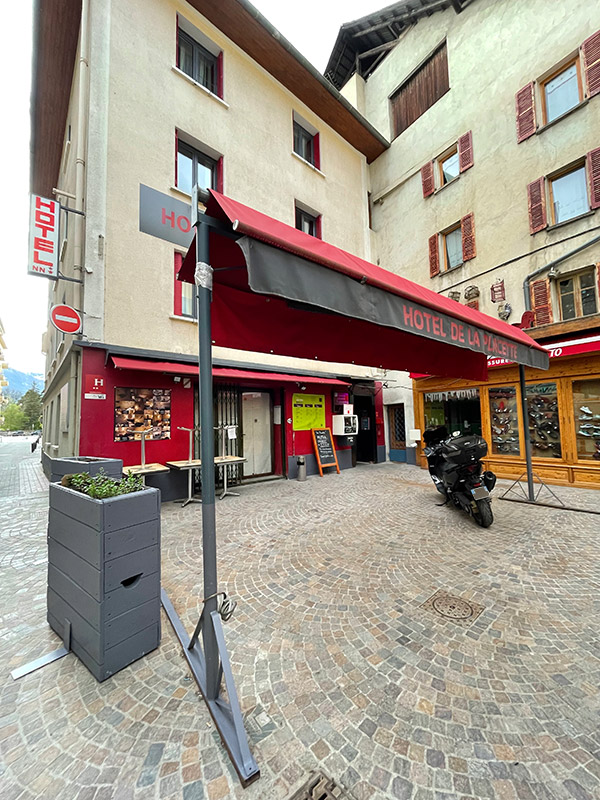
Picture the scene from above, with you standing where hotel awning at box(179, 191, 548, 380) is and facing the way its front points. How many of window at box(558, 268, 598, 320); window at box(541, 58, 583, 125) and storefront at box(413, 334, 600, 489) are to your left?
3

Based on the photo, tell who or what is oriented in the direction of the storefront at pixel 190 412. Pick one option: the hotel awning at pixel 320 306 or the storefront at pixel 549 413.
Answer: the storefront at pixel 549 413

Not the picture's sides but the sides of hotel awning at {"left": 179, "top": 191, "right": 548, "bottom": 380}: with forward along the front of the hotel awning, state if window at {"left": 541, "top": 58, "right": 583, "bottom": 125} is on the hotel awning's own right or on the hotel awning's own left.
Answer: on the hotel awning's own left

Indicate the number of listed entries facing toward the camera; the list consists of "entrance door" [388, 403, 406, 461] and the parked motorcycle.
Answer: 1

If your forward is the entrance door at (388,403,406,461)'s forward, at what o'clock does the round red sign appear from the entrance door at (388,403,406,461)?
The round red sign is roughly at 1 o'clock from the entrance door.

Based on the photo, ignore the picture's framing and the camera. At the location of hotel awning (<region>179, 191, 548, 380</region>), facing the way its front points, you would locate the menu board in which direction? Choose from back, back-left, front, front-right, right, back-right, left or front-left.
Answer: back-left

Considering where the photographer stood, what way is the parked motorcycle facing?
facing away from the viewer and to the left of the viewer

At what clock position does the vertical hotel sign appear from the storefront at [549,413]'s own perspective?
The vertical hotel sign is roughly at 12 o'clock from the storefront.

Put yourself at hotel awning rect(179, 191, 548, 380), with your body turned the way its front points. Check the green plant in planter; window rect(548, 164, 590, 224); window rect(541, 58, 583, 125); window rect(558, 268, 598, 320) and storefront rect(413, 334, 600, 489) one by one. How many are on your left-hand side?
4

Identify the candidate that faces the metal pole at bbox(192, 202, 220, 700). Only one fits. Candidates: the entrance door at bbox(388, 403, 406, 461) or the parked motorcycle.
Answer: the entrance door
